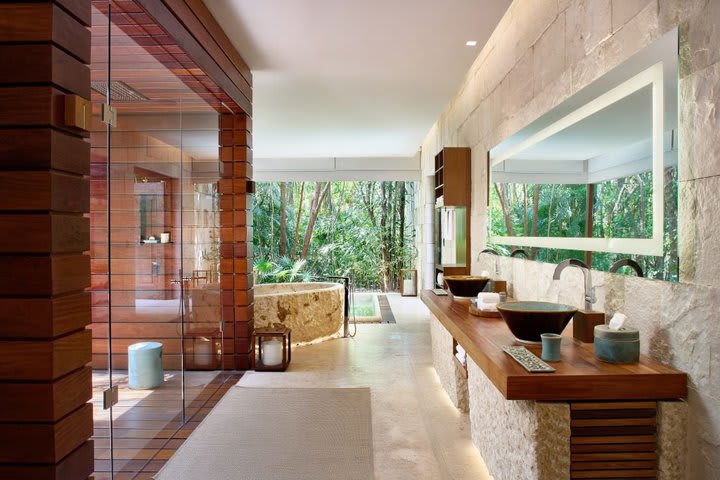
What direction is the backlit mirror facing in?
to the viewer's left

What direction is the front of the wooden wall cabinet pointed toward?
to the viewer's left

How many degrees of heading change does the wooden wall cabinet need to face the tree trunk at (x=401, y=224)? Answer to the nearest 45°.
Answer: approximately 90° to its right

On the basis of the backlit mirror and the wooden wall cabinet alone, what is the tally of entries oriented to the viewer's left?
2

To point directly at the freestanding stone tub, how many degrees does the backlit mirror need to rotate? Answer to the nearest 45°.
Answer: approximately 45° to its right

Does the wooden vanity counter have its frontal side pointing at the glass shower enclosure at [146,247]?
yes

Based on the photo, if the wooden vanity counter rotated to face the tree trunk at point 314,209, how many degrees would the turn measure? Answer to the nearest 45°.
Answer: approximately 45° to its right

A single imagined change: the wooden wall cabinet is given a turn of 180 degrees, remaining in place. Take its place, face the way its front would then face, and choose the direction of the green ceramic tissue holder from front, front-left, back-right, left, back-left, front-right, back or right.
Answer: right

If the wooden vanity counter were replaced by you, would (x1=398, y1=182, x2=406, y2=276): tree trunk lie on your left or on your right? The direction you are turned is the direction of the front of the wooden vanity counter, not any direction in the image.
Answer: on your right

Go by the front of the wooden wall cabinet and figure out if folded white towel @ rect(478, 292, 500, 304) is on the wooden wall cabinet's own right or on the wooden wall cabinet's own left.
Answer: on the wooden wall cabinet's own left

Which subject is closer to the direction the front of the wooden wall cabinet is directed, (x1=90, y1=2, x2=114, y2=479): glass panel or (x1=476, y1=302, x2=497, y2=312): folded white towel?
the glass panel

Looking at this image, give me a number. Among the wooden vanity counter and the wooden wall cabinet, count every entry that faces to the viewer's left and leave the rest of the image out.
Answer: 2

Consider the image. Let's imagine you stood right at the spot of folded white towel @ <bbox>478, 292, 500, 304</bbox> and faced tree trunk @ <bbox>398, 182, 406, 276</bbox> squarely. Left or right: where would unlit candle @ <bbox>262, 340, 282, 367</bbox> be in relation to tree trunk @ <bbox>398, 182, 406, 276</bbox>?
left

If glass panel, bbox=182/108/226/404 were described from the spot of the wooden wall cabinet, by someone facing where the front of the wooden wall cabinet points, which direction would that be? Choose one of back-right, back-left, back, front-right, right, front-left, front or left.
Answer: front-left

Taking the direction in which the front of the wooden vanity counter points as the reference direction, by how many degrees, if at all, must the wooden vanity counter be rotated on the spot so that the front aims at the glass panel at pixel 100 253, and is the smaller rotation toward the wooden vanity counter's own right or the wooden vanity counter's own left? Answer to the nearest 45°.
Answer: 0° — it already faces it

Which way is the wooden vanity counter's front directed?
to the viewer's left
